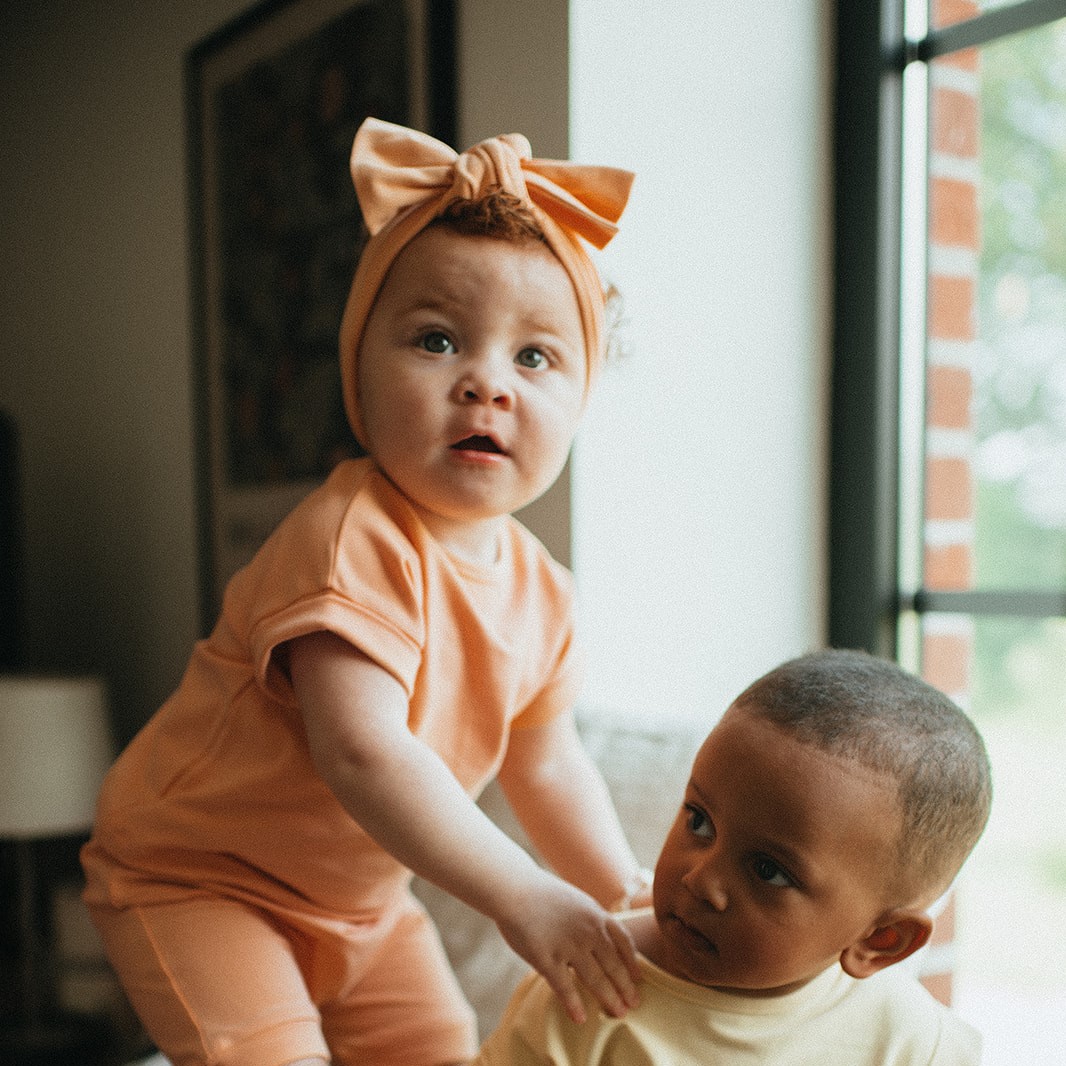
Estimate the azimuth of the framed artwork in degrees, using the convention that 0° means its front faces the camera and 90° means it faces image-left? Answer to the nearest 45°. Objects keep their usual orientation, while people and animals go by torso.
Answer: approximately 45°

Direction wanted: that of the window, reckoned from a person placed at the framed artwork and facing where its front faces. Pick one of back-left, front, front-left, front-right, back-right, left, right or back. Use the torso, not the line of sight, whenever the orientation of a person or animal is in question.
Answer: left
